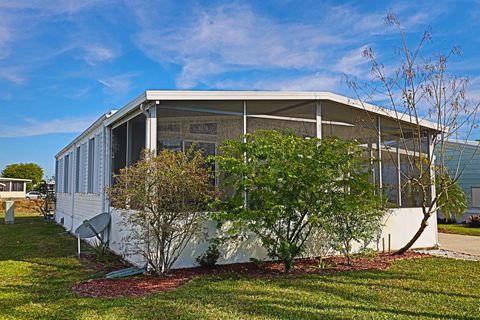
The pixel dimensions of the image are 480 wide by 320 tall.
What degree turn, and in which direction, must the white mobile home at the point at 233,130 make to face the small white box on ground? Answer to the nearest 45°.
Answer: approximately 135° to its right

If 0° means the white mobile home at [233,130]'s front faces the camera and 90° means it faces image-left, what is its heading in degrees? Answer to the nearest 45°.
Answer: approximately 0°

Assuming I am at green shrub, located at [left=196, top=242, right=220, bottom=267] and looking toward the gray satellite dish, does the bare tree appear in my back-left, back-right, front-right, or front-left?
back-right
